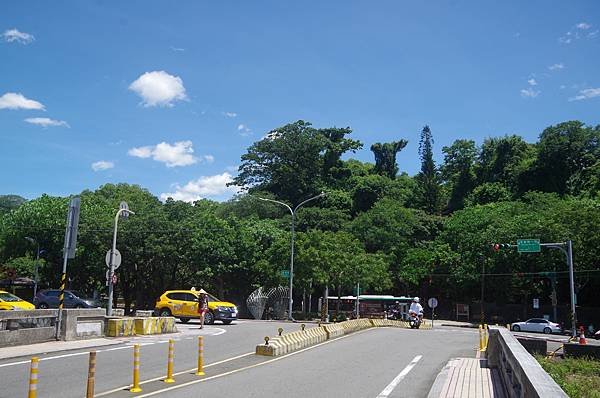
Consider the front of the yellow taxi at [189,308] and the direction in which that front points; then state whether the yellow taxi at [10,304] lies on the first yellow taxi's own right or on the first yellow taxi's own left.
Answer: on the first yellow taxi's own right

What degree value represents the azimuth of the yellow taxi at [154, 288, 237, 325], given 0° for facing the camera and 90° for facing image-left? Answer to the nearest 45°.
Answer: approximately 315°

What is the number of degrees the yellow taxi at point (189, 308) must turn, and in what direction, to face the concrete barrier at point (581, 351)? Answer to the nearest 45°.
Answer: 0° — it already faces it

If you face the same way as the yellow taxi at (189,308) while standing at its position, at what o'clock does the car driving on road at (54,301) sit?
The car driving on road is roughly at 6 o'clock from the yellow taxi.

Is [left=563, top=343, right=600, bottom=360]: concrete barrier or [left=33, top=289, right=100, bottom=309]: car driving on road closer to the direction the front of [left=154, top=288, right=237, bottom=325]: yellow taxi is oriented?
the concrete barrier
